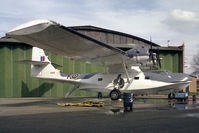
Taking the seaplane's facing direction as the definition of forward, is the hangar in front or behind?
behind

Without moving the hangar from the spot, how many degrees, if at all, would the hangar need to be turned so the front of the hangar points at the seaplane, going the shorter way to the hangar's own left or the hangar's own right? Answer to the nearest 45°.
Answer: approximately 45° to the hangar's own left

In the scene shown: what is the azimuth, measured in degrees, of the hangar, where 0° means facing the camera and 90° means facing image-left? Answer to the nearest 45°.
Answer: approximately 0°

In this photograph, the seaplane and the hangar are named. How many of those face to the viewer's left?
0

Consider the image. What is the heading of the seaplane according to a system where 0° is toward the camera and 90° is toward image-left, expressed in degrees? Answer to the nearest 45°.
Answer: approximately 315°
